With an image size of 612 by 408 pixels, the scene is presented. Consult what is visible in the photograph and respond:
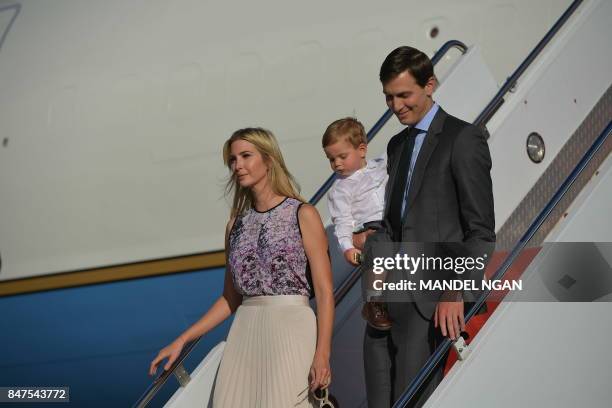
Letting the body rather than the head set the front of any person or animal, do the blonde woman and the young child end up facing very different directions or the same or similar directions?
same or similar directions

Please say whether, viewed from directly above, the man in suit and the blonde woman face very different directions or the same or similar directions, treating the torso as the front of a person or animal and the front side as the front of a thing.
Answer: same or similar directions

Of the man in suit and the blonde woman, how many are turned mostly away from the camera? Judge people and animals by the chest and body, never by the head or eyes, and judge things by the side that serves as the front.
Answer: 0

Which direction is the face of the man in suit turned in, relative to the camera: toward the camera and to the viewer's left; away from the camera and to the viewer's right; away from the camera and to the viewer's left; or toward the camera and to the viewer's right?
toward the camera and to the viewer's left

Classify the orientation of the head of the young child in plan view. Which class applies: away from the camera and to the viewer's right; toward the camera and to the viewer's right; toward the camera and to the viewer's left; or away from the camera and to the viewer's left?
toward the camera and to the viewer's left

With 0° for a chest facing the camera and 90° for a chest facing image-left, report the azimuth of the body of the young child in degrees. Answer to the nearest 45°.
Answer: approximately 45°

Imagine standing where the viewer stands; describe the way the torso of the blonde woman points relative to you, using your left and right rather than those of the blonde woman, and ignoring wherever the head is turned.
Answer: facing the viewer and to the left of the viewer
